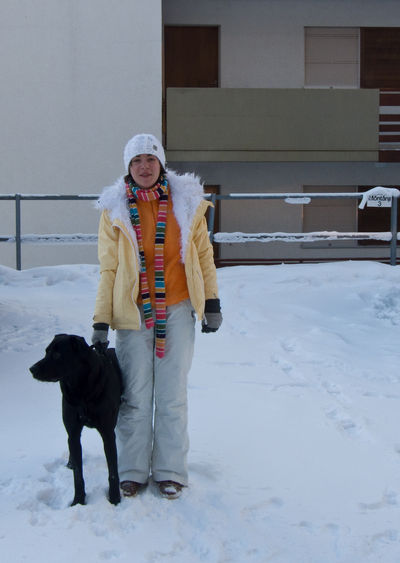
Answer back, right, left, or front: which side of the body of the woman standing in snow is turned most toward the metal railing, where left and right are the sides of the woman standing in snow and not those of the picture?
back

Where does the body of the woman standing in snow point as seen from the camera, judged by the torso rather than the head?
toward the camera

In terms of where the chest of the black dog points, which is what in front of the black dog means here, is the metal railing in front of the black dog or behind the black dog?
behind

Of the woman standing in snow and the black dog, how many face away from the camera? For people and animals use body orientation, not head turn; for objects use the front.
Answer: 0

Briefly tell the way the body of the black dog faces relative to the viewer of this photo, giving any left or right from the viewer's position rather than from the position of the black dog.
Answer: facing the viewer and to the left of the viewer

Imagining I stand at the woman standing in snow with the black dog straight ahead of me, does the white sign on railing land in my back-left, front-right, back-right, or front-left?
back-right

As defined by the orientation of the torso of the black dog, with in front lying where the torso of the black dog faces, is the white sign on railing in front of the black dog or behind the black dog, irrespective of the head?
behind
